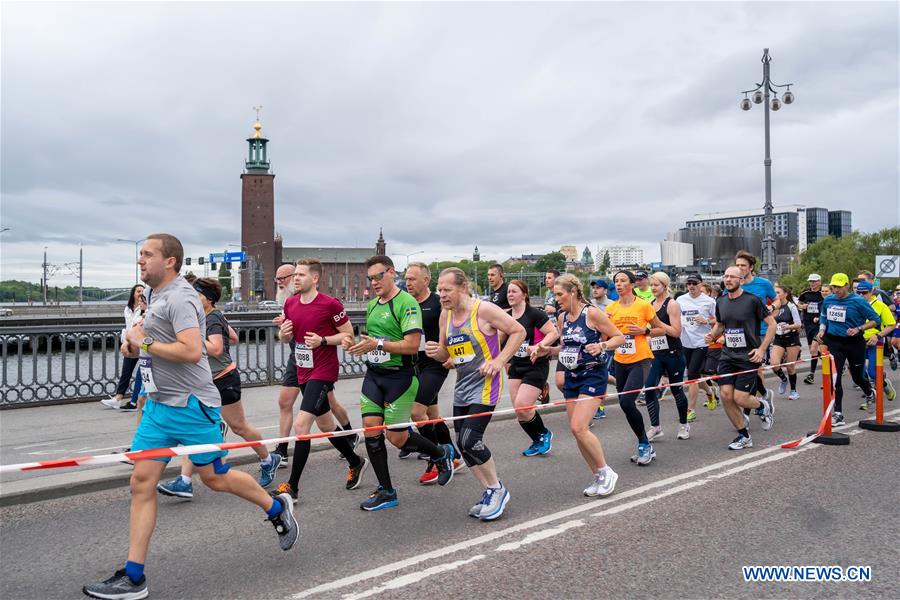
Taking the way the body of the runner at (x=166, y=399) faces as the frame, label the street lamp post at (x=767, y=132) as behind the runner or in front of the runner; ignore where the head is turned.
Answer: behind

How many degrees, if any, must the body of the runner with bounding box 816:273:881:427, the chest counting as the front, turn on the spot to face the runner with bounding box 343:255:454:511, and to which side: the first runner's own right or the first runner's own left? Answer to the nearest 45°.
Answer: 0° — they already face them

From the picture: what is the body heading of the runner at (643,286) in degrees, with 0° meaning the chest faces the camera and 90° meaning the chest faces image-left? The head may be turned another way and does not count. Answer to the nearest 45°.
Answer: approximately 45°

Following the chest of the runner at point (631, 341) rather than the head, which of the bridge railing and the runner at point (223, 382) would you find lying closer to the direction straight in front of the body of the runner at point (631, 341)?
the runner

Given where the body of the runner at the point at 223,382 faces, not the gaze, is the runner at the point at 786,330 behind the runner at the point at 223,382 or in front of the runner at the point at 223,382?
behind

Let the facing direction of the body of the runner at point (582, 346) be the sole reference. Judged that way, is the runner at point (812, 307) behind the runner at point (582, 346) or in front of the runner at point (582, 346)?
behind

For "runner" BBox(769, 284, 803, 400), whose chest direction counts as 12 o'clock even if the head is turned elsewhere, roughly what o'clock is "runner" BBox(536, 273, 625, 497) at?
"runner" BBox(536, 273, 625, 497) is roughly at 11 o'clock from "runner" BBox(769, 284, 803, 400).
